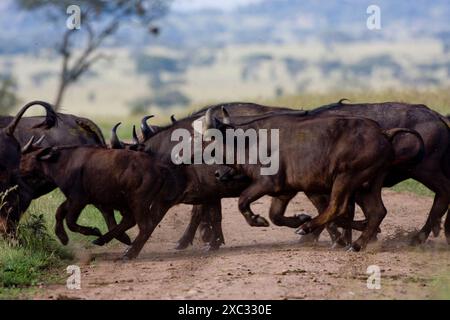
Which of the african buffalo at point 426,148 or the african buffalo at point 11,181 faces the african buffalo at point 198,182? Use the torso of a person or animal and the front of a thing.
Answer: the african buffalo at point 426,148

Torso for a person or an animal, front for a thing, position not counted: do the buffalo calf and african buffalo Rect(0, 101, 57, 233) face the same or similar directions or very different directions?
same or similar directions

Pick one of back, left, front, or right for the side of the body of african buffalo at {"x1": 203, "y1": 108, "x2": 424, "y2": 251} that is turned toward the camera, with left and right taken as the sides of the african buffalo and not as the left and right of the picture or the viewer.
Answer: left

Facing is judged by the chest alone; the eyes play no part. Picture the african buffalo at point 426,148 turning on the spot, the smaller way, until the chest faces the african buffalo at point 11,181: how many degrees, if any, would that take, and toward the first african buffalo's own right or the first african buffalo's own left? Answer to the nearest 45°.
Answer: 0° — it already faces it

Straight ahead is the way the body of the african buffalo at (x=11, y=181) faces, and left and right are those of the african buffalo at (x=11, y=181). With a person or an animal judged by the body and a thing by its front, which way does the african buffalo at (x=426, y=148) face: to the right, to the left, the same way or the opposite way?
the same way

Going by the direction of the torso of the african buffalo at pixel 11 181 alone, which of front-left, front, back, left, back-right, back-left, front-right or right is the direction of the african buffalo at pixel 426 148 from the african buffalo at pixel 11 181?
back

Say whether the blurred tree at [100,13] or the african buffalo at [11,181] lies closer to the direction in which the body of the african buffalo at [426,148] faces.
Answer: the african buffalo

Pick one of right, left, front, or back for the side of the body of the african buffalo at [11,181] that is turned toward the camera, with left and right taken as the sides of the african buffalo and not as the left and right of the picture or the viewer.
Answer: left

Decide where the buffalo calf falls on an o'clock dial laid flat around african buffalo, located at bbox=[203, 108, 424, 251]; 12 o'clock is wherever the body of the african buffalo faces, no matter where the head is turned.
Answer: The buffalo calf is roughly at 12 o'clock from the african buffalo.

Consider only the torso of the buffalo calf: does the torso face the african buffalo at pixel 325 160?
no

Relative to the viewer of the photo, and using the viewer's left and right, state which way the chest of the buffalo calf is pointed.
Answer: facing to the left of the viewer

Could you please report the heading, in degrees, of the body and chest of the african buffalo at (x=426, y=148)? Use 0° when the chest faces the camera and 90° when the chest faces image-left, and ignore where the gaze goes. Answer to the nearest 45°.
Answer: approximately 90°

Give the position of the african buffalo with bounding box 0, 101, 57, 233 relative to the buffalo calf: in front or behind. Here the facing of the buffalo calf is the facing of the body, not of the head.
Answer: in front

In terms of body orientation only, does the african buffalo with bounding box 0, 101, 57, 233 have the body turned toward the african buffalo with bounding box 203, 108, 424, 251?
no

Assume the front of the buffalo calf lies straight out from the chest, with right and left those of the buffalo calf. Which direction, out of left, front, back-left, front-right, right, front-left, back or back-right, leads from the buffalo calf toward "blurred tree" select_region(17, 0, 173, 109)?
right
